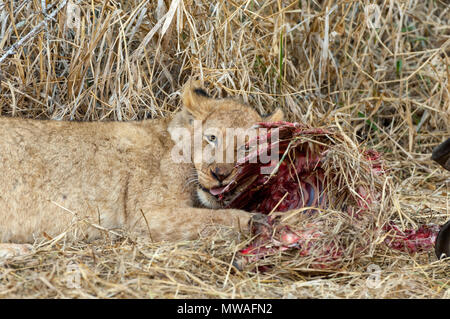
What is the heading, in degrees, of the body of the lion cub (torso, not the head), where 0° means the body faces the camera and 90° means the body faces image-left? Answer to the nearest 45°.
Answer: approximately 270°
